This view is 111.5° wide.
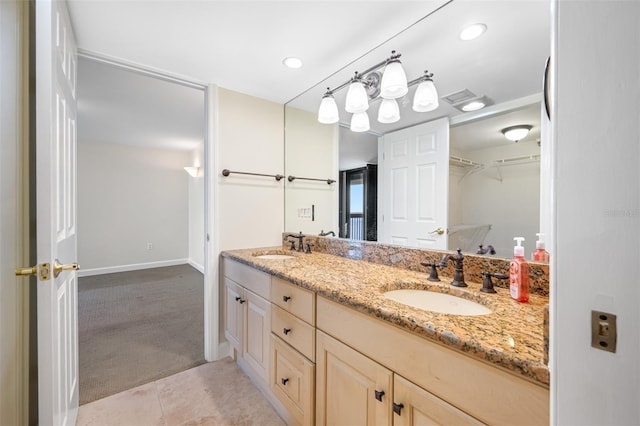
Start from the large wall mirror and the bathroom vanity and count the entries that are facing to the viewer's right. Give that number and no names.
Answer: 0

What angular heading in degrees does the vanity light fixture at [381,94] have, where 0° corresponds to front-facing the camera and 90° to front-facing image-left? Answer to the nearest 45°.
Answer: approximately 45°

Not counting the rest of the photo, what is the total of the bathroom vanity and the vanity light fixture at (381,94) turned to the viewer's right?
0

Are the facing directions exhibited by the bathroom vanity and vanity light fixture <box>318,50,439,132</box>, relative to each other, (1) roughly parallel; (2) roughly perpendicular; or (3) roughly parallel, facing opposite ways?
roughly parallel

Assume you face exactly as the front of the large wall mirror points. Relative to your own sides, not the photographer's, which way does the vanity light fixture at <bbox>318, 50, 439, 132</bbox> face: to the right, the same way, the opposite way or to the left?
the same way

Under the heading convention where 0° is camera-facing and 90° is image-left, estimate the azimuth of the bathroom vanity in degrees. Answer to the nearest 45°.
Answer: approximately 45°

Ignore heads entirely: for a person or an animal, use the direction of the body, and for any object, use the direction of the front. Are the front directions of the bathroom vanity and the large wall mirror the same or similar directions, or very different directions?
same or similar directions

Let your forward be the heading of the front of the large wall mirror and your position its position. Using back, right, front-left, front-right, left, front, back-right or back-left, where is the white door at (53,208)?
front

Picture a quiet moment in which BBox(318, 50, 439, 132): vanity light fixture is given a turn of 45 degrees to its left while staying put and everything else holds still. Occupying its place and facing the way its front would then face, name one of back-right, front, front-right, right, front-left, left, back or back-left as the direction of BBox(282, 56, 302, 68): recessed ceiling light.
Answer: right
